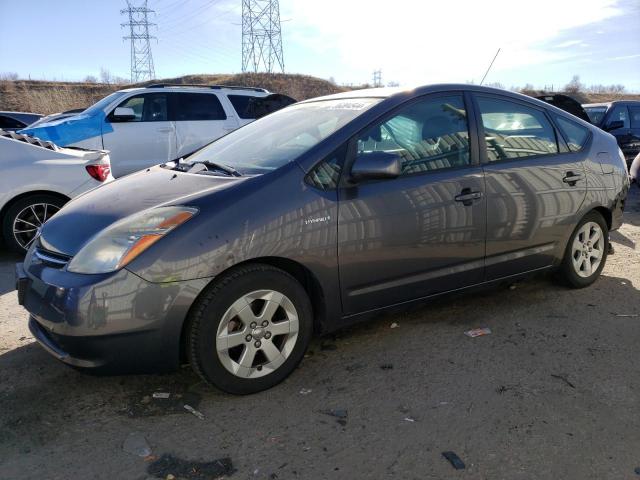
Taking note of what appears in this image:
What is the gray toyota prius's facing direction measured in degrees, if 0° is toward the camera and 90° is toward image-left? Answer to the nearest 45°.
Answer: approximately 45°

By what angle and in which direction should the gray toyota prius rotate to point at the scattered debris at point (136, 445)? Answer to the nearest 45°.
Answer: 0° — it already faces it

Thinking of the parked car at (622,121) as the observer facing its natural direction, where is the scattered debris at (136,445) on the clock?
The scattered debris is roughly at 11 o'clock from the parked car.

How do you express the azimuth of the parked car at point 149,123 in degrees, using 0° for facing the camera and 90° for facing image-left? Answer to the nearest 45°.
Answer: approximately 90°

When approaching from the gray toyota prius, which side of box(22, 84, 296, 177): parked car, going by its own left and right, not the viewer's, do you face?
left

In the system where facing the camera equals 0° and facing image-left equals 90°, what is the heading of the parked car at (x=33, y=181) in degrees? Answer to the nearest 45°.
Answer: approximately 90°
